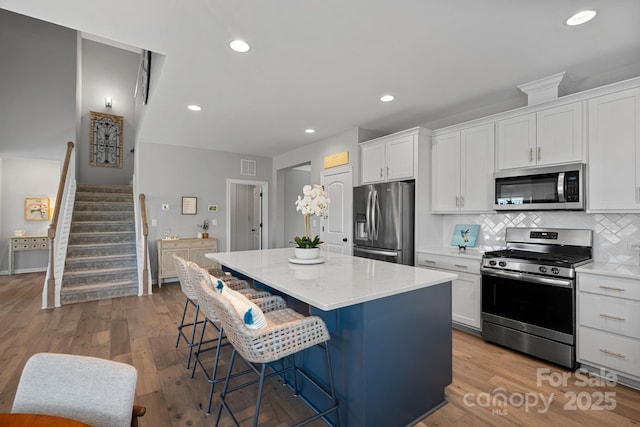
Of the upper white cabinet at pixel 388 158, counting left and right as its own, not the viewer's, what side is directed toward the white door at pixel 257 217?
right

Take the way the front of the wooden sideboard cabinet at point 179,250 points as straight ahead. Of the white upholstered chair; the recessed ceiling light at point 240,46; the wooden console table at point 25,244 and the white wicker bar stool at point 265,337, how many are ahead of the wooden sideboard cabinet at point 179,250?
3

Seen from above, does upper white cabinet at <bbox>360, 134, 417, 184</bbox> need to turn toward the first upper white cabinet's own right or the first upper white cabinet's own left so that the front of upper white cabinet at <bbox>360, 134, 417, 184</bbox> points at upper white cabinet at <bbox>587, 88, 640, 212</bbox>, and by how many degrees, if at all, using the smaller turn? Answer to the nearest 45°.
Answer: approximately 90° to the first upper white cabinet's own left

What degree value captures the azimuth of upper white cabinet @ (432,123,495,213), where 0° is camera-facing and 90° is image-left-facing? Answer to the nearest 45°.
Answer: approximately 45°

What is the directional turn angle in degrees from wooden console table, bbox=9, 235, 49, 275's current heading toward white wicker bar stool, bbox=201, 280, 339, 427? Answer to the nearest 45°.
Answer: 0° — it already faces it

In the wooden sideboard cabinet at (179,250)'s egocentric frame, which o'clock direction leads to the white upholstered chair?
The white upholstered chair is roughly at 12 o'clock from the wooden sideboard cabinet.

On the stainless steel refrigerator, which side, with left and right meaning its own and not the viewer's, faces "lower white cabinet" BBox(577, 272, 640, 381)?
left

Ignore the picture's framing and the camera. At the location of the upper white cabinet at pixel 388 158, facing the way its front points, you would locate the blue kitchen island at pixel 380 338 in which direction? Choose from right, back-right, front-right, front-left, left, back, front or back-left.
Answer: front-left

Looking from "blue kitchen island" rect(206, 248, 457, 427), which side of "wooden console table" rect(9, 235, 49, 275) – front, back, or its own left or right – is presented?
front

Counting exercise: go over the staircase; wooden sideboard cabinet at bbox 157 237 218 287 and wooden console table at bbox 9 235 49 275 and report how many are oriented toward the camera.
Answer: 3

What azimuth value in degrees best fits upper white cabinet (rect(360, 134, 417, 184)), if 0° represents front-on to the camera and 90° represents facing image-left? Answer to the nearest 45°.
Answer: approximately 45°

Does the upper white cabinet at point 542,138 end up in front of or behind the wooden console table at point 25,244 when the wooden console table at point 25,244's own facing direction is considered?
in front
